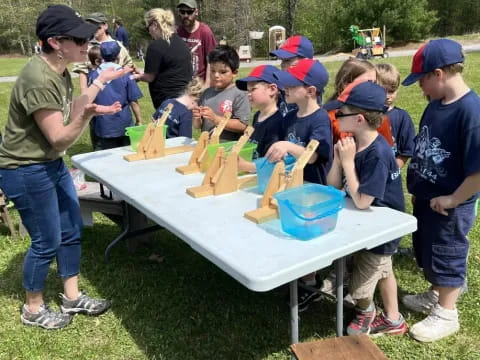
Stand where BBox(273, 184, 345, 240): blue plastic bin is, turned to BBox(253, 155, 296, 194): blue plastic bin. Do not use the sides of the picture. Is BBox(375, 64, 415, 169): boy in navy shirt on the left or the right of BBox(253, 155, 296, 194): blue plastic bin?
right

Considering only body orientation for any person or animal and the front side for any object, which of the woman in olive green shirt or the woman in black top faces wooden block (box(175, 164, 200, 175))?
the woman in olive green shirt

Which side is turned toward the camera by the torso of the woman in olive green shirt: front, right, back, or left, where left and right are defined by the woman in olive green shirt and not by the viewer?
right

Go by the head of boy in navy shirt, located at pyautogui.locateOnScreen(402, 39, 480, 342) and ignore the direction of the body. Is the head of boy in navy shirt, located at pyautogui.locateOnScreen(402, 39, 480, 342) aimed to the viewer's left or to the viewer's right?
to the viewer's left

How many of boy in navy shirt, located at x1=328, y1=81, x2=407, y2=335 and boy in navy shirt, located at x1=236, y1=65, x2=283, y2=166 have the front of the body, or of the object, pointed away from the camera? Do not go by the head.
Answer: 0

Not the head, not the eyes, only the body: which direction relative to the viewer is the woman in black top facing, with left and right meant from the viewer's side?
facing away from the viewer and to the left of the viewer

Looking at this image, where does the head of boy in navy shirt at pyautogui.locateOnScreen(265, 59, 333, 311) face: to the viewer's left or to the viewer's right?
to the viewer's left

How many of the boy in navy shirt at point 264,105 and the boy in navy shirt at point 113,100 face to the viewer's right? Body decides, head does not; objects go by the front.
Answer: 0

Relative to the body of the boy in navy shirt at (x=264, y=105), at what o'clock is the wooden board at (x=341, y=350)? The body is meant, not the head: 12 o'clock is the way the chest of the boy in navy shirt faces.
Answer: The wooden board is roughly at 10 o'clock from the boy in navy shirt.

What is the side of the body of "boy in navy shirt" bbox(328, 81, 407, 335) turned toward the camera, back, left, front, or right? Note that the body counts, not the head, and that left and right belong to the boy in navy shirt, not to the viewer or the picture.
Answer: left

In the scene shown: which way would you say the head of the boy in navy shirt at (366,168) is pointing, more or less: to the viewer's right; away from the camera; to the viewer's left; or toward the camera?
to the viewer's left

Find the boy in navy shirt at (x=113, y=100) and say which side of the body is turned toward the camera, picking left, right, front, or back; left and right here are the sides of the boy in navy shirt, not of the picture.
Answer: back
